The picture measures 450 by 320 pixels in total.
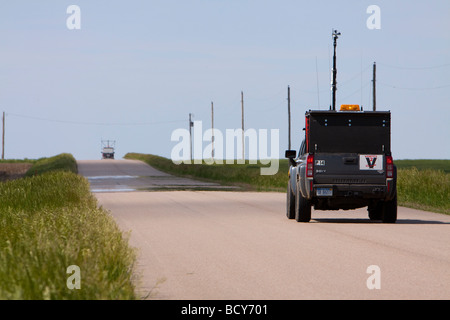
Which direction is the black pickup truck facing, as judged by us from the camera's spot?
facing away from the viewer
